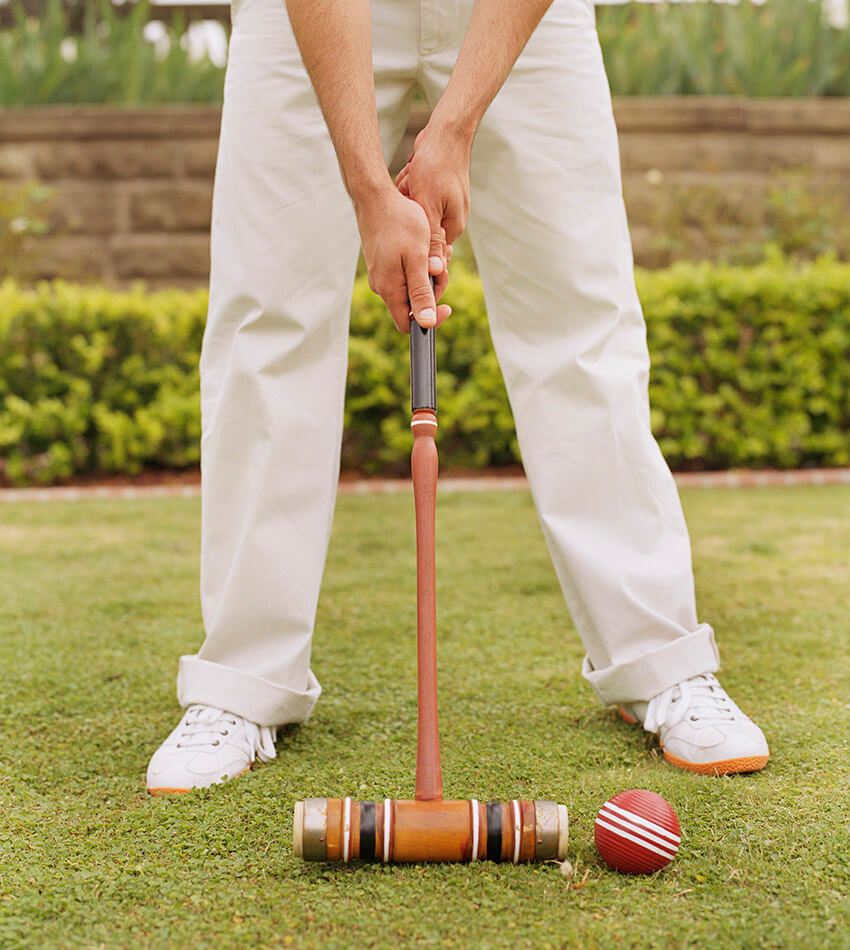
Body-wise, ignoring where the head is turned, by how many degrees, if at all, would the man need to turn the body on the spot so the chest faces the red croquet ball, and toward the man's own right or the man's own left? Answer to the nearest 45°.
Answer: approximately 45° to the man's own left

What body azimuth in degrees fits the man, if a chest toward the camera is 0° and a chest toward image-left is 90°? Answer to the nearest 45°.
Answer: approximately 0°
